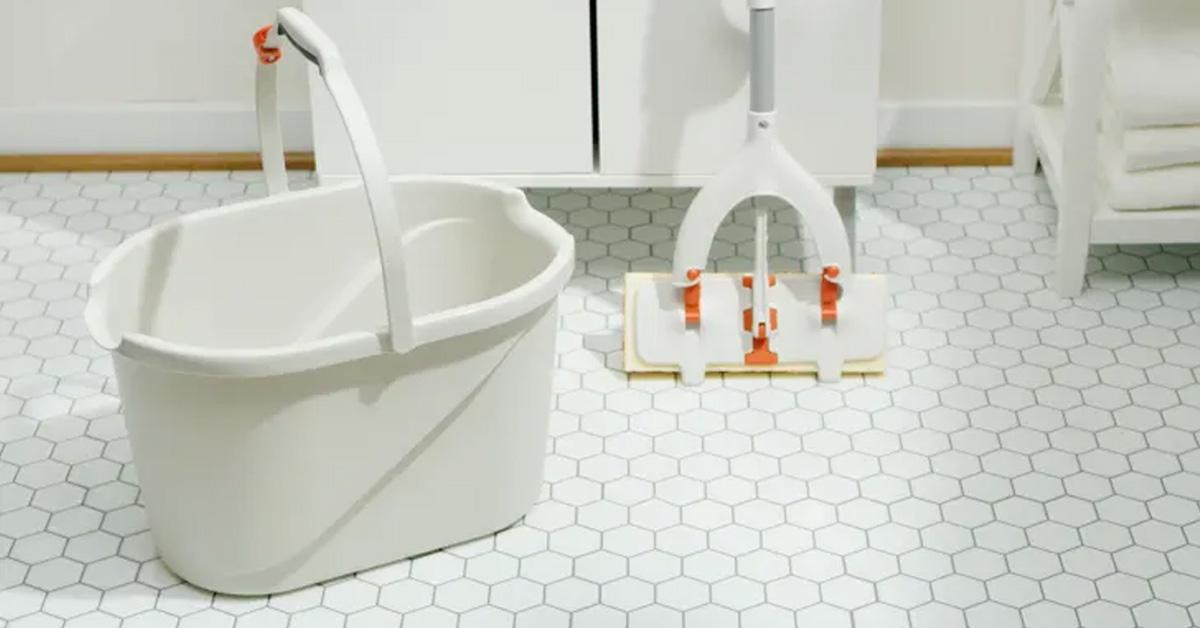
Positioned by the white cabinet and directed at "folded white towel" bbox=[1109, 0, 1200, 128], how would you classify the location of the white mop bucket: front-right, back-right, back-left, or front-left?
back-right

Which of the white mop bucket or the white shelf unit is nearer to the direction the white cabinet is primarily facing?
the white mop bucket

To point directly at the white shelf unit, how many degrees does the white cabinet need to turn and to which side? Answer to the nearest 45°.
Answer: approximately 90° to its left

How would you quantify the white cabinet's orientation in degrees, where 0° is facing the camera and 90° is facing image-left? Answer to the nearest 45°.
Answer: approximately 0°

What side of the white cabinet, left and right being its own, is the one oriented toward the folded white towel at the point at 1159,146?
left

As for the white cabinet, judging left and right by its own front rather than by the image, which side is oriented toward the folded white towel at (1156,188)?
left
